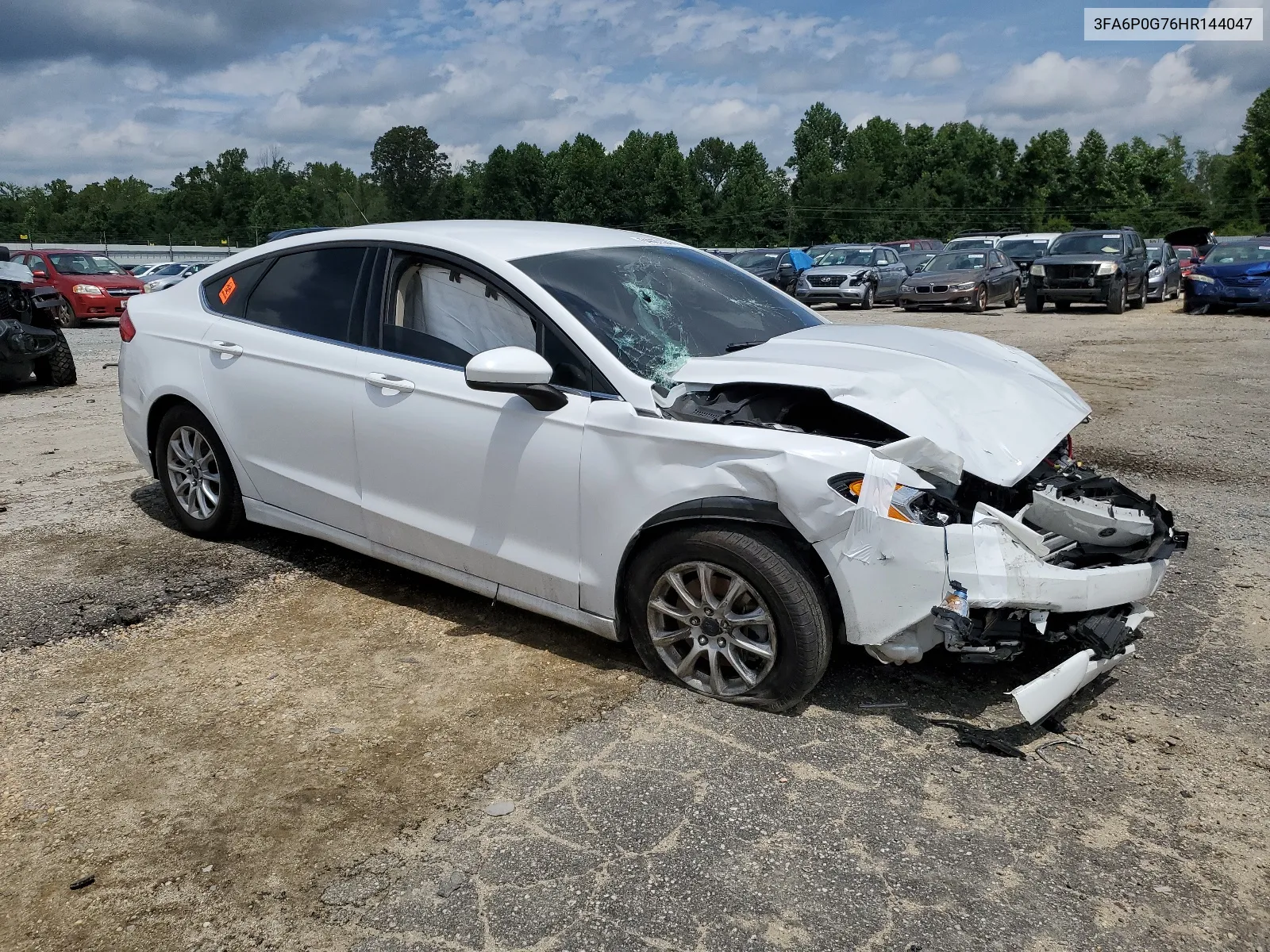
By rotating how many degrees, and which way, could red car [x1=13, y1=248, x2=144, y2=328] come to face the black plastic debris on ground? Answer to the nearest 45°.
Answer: approximately 45° to its right

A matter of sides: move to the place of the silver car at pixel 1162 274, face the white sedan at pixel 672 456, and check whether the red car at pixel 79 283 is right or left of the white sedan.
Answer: right

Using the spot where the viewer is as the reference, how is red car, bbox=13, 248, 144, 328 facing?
facing the viewer and to the right of the viewer

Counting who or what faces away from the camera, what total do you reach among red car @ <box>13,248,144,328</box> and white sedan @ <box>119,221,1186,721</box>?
0

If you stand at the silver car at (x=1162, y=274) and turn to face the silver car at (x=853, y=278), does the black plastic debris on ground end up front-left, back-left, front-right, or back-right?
front-left

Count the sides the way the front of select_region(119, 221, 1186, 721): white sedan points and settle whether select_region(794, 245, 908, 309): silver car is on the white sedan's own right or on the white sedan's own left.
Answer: on the white sedan's own left

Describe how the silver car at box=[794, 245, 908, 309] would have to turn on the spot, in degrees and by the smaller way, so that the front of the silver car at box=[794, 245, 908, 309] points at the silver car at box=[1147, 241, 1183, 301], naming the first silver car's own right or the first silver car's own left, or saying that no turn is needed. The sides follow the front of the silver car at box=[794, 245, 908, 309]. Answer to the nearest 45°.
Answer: approximately 135° to the first silver car's own left

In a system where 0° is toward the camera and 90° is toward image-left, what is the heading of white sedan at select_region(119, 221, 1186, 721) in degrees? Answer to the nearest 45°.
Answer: approximately 315°

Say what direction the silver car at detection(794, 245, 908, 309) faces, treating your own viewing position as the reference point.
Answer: facing the viewer and to the left of the viewer

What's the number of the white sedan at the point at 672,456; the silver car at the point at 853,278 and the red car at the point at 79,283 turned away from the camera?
0

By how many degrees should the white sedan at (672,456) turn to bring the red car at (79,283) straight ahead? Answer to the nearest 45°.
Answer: approximately 180°

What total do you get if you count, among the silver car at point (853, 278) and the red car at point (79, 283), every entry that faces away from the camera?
0

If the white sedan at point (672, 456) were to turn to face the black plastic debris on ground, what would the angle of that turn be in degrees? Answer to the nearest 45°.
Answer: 0° — it already faces it
